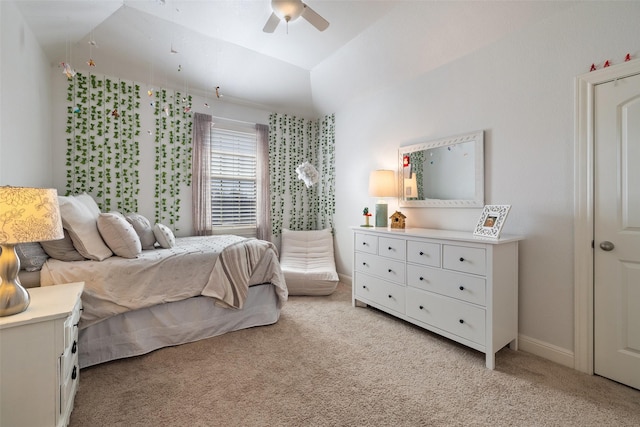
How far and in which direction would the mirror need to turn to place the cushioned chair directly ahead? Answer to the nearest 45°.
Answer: approximately 45° to its right

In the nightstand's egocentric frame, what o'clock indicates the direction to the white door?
The white door is roughly at 1 o'clock from the nightstand.

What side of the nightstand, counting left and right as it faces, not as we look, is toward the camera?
right

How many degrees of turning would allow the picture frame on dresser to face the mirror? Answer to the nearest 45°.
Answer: approximately 90° to its right

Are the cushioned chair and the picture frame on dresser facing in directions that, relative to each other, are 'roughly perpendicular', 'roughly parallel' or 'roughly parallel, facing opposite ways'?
roughly perpendicular

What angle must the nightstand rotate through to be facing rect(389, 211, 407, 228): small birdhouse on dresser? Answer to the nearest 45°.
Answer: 0° — it already faces it

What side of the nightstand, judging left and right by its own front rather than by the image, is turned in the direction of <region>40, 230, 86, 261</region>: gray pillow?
left

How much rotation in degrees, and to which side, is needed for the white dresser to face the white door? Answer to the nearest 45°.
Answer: approximately 135° to its left

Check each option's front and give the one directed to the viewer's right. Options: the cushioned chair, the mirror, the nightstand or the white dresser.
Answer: the nightstand

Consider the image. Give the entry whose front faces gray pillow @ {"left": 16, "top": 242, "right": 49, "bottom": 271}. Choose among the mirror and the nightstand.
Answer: the mirror

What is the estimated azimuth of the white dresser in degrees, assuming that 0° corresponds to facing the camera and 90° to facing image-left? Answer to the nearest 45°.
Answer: approximately 45°

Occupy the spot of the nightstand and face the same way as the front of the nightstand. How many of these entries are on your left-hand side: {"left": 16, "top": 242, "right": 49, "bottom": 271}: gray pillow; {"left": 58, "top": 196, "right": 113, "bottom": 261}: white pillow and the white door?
2

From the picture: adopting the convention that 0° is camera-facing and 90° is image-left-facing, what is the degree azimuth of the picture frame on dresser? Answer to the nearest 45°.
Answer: approximately 45°

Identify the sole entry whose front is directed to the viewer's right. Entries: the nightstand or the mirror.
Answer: the nightstand

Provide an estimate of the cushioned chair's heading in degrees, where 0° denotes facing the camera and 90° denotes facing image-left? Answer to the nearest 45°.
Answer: approximately 0°
